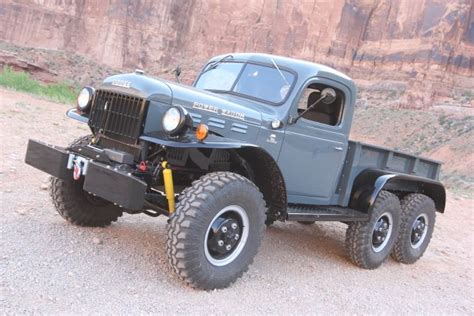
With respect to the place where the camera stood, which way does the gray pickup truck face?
facing the viewer and to the left of the viewer
